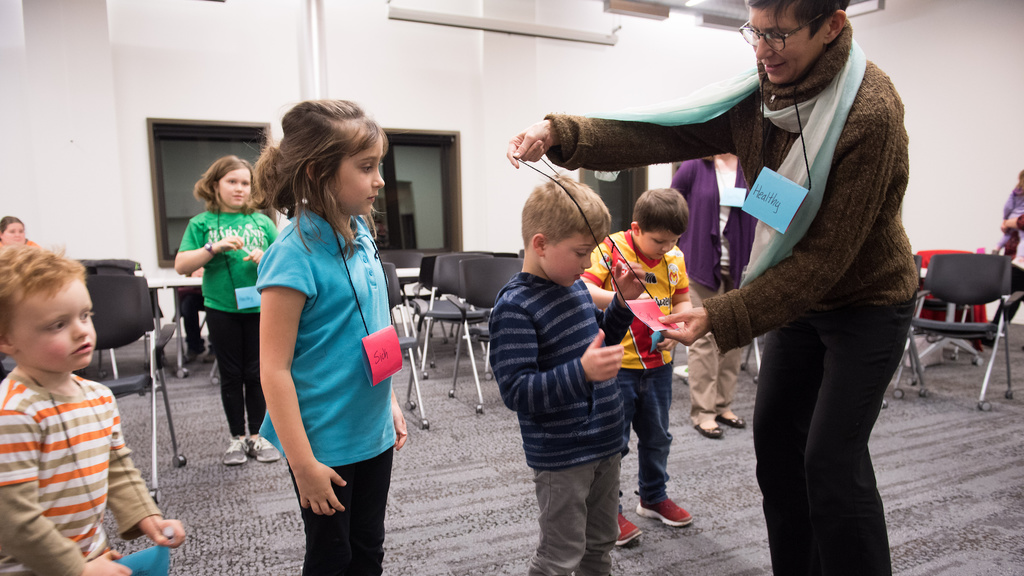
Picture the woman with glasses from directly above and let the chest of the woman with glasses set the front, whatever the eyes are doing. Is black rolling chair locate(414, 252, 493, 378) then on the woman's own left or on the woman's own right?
on the woman's own right

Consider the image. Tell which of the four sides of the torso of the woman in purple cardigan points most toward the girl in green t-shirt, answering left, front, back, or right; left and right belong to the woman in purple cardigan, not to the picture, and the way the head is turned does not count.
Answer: right

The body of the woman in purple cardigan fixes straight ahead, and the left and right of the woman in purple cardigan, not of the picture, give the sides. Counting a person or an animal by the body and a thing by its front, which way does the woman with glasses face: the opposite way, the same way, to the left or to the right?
to the right

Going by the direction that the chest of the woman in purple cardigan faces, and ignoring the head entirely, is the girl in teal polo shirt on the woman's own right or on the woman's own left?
on the woman's own right

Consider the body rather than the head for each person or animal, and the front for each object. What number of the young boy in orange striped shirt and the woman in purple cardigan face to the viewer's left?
0

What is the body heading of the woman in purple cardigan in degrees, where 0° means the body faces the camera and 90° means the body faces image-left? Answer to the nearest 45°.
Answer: approximately 315°

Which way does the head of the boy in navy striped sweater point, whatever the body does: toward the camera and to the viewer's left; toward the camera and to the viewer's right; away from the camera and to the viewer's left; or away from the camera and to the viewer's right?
toward the camera and to the viewer's right

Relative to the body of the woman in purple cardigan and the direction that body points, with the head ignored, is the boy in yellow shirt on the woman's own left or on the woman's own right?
on the woman's own right

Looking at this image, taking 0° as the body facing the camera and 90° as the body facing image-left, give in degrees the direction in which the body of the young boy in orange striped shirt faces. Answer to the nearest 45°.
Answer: approximately 315°

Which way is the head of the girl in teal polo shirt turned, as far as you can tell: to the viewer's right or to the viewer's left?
to the viewer's right

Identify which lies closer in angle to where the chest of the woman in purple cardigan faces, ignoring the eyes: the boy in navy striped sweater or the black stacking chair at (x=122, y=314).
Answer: the boy in navy striped sweater
